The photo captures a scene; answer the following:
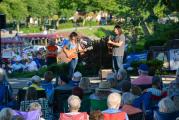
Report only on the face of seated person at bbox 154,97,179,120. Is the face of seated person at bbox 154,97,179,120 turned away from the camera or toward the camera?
away from the camera

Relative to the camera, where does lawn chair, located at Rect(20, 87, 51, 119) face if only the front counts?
away from the camera

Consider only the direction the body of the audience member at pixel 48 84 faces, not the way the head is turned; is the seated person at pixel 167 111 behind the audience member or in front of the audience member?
behind

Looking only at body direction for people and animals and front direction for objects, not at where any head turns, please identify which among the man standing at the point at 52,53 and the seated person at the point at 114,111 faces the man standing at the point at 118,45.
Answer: the seated person

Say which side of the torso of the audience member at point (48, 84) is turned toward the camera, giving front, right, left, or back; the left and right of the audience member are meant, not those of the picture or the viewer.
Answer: back

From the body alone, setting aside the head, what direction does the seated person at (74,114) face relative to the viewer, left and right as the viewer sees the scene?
facing away from the viewer

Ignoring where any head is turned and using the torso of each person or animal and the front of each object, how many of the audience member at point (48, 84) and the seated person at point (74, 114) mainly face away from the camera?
2

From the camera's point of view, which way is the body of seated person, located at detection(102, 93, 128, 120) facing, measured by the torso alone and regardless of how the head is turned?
away from the camera

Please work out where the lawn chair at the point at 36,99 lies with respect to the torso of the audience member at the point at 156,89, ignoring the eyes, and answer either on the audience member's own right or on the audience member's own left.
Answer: on the audience member's own left

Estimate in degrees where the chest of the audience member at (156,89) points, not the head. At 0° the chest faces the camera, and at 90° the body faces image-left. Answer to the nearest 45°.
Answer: approximately 180°

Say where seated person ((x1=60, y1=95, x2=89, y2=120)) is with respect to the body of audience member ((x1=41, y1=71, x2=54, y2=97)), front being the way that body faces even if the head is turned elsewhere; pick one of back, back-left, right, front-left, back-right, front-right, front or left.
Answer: back
